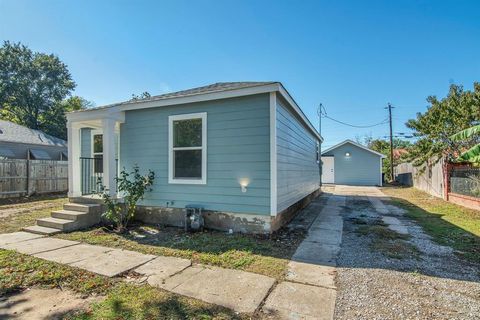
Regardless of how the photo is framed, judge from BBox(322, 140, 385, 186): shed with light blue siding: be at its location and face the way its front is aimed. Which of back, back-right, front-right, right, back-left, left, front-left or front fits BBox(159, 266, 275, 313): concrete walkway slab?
front

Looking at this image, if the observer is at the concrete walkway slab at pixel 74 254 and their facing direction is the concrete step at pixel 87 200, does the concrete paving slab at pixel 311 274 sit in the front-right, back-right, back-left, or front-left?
back-right

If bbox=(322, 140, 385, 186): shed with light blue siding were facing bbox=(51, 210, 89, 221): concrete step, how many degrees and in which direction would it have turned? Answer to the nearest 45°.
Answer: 0° — it already faces it

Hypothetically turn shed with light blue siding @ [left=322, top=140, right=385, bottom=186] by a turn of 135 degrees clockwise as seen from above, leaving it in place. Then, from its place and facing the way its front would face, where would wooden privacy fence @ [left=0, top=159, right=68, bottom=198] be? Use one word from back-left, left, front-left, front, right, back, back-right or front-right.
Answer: left

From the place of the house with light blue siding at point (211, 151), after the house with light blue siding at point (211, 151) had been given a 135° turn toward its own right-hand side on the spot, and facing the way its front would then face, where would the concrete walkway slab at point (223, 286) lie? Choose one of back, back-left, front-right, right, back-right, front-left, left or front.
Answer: back

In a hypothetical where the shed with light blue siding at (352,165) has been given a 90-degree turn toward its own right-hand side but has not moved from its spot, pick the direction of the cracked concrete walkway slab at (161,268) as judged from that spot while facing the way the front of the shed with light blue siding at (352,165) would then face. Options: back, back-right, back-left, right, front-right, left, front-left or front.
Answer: left

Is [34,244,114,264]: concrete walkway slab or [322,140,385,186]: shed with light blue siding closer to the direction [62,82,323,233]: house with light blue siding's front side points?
the concrete walkway slab

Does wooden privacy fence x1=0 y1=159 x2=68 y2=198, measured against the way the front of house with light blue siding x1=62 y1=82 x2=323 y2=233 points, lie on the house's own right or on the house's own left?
on the house's own right

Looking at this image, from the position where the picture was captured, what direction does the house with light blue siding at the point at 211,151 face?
facing the viewer and to the left of the viewer

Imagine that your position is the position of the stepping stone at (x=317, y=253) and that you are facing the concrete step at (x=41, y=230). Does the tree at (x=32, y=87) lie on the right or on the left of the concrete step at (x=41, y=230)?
right

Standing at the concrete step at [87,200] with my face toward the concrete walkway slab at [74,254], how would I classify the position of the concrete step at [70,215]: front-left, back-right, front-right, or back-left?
front-right

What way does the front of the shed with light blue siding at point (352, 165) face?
toward the camera

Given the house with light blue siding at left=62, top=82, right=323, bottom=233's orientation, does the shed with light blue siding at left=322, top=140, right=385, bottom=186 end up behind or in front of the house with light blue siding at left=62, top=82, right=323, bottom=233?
behind

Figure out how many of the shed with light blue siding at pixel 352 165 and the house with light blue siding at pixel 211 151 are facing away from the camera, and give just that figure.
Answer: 0
